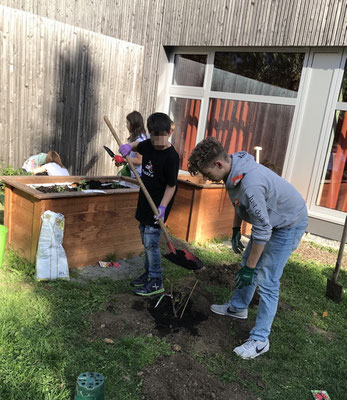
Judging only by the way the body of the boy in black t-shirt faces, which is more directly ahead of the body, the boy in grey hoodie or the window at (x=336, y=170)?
the boy in grey hoodie

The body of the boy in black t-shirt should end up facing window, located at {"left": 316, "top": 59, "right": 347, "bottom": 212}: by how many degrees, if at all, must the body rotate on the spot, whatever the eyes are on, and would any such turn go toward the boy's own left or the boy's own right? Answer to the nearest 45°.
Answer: approximately 180°

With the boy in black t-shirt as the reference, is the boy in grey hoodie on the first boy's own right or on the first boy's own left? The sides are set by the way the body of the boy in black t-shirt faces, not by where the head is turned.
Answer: on the first boy's own left

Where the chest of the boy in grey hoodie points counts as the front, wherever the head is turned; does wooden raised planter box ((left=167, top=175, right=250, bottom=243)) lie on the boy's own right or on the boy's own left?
on the boy's own right

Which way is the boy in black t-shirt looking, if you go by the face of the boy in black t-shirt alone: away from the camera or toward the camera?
toward the camera

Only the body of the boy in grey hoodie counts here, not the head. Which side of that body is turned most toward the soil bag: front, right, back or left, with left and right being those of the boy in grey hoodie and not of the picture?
front

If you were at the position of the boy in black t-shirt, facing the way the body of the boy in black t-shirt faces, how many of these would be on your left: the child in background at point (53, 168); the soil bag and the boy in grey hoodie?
1

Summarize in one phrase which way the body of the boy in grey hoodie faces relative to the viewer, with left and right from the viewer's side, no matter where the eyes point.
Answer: facing to the left of the viewer

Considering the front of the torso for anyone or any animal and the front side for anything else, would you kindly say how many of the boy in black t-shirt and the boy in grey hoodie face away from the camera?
0

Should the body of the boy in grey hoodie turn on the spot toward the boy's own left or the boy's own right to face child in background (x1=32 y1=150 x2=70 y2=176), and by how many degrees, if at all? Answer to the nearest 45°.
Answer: approximately 45° to the boy's own right

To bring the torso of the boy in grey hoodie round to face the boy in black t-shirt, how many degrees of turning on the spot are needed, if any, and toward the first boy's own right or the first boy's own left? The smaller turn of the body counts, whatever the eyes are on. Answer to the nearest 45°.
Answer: approximately 45° to the first boy's own right

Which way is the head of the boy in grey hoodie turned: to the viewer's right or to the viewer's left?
to the viewer's left

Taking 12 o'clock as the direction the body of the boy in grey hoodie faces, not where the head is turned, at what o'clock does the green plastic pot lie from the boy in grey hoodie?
The green plastic pot is roughly at 10 o'clock from the boy in grey hoodie.

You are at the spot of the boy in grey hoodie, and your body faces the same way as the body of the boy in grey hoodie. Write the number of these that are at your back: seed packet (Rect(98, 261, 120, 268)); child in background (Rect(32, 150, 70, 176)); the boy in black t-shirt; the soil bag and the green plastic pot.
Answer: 0

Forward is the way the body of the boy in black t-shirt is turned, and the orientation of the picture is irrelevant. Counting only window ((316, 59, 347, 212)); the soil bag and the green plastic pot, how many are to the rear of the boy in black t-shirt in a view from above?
1

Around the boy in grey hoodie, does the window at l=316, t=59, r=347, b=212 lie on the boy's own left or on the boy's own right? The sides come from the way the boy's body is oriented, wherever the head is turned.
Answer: on the boy's own right

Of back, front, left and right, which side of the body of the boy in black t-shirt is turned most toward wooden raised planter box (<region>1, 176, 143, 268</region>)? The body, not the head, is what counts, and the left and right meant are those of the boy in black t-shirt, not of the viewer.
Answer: right

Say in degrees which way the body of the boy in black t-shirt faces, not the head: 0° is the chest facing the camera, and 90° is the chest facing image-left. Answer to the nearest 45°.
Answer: approximately 45°

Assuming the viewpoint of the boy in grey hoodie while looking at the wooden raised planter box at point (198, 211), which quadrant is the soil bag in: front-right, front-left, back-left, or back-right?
front-left

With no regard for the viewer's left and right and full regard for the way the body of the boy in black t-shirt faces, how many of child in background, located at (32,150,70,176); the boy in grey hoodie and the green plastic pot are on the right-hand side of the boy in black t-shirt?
1

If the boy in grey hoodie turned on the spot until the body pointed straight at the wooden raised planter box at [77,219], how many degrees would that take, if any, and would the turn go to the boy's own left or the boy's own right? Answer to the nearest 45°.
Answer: approximately 45° to the boy's own right
